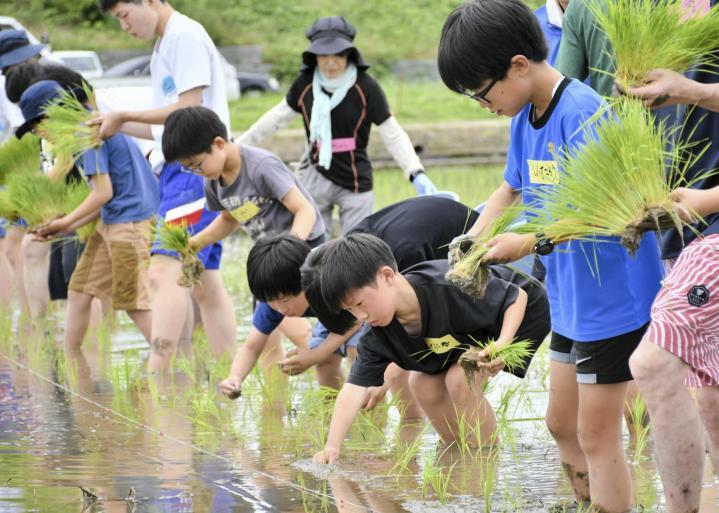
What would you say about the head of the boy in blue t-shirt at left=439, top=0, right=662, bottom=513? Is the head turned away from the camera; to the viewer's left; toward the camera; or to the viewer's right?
to the viewer's left

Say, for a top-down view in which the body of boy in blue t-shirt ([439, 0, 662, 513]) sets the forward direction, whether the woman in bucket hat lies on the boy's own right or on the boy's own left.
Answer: on the boy's own right

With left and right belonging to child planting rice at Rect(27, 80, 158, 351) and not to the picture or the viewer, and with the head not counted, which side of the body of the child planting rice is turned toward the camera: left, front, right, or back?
left

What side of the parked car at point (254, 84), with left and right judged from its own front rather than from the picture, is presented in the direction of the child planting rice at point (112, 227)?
right

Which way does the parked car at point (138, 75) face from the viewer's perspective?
to the viewer's left

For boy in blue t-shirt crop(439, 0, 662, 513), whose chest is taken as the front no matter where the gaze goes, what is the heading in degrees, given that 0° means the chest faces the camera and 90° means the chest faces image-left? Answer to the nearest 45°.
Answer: approximately 45°

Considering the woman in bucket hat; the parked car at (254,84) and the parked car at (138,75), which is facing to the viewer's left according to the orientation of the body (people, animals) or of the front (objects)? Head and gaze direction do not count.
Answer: the parked car at (138,75)
